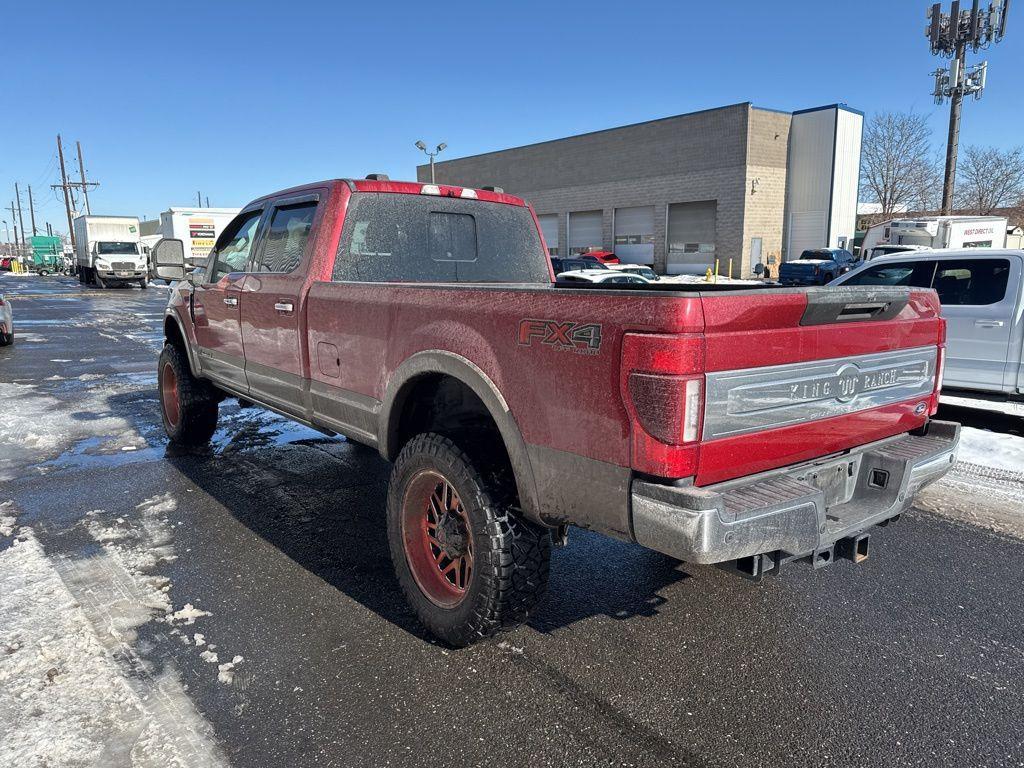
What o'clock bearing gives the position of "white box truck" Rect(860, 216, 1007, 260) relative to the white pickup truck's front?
The white box truck is roughly at 3 o'clock from the white pickup truck.

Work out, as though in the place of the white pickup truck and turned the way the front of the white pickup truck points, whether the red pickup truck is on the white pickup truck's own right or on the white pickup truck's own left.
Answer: on the white pickup truck's own left

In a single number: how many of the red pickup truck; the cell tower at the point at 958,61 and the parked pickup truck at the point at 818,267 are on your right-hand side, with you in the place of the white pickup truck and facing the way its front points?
2

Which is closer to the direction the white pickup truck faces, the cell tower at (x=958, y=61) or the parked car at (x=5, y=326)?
the parked car

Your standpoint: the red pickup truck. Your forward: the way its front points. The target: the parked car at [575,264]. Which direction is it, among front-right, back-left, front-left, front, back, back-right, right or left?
front-right

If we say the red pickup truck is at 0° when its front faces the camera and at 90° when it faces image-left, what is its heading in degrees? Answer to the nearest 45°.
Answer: approximately 135°

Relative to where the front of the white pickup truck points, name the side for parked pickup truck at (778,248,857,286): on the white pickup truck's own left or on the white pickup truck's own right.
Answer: on the white pickup truck's own right

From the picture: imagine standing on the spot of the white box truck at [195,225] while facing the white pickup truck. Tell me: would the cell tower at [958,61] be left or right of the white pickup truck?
left

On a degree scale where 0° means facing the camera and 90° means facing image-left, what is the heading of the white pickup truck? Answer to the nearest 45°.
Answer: approximately 90°
